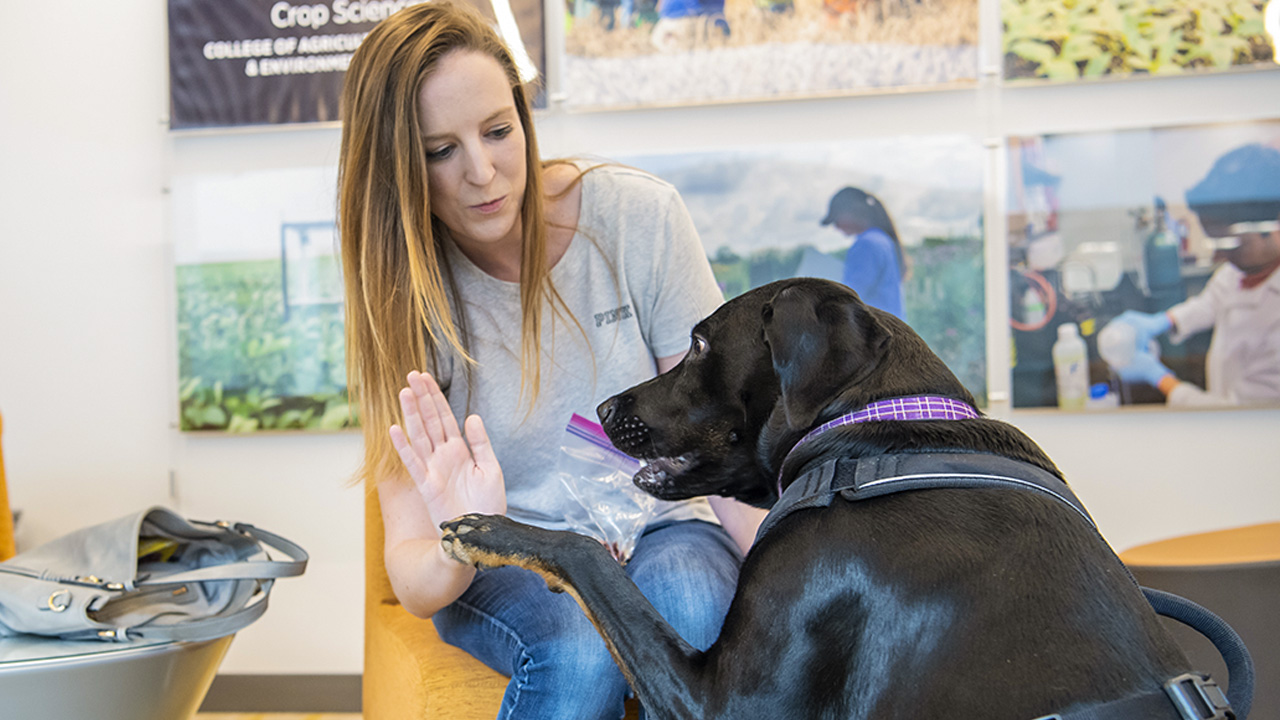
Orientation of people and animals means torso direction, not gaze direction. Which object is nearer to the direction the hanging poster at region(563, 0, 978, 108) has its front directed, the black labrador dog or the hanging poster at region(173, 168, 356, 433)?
the black labrador dog

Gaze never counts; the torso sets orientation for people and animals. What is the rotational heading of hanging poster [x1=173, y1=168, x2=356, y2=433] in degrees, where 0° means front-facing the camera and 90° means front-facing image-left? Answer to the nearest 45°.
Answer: approximately 0°

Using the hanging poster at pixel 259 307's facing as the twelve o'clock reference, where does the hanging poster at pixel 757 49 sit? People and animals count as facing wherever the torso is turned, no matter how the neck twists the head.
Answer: the hanging poster at pixel 757 49 is roughly at 10 o'clock from the hanging poster at pixel 259 307.

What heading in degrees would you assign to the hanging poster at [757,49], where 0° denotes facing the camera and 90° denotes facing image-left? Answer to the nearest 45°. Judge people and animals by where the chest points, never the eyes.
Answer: approximately 0°

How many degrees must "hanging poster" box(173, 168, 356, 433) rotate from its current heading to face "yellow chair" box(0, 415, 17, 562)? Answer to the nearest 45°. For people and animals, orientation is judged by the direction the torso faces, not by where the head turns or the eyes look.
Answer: approximately 45° to its right

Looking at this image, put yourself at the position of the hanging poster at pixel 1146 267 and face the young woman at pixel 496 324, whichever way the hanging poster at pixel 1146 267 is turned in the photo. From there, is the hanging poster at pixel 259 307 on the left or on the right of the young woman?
right

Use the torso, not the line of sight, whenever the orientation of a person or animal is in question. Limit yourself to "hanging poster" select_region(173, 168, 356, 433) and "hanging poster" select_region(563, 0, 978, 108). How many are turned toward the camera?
2

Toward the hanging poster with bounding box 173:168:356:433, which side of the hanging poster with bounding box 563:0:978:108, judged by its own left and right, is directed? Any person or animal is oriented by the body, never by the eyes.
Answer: right

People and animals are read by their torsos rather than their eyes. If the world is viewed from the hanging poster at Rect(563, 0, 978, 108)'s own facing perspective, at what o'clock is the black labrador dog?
The black labrador dog is roughly at 12 o'clock from the hanging poster.
